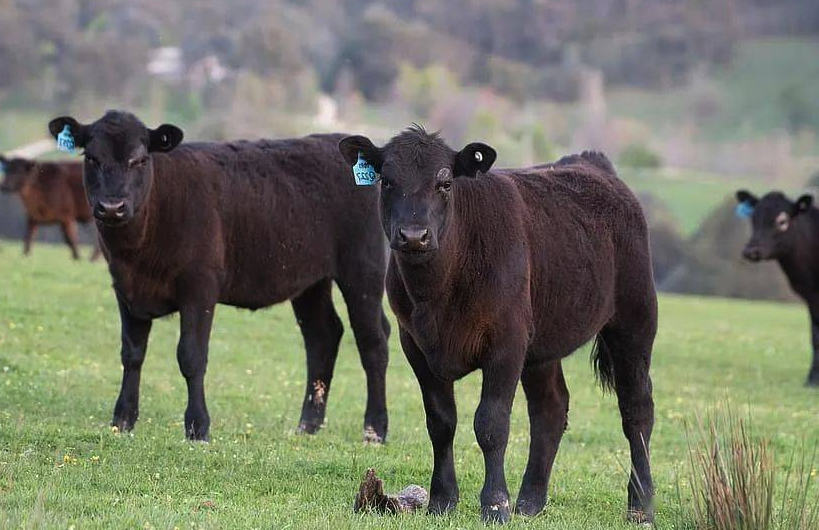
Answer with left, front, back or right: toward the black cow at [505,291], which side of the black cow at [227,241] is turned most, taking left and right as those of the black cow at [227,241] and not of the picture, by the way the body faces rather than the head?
left

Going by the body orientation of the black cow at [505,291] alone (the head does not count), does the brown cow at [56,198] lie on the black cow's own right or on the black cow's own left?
on the black cow's own right

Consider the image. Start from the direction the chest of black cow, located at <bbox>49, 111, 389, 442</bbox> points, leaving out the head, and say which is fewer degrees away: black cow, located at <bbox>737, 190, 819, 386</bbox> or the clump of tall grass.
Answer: the clump of tall grass

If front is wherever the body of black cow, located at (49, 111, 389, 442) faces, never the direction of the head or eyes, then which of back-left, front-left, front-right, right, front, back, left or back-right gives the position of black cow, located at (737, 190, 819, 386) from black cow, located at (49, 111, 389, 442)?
back

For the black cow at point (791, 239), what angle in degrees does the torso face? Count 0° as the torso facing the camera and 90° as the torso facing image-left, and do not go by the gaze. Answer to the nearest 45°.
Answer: approximately 45°

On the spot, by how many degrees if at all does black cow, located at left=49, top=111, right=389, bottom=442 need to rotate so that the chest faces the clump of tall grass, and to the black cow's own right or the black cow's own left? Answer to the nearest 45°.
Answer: approximately 90° to the black cow's own left

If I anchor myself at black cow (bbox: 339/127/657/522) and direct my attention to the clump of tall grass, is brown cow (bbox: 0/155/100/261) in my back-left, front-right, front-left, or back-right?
back-left

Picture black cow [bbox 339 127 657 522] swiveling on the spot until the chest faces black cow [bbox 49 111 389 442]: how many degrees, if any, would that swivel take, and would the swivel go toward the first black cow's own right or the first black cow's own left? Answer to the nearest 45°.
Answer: approximately 90° to the first black cow's own right

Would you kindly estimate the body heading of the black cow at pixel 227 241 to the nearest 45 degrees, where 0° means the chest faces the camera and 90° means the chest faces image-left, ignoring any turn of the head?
approximately 45°

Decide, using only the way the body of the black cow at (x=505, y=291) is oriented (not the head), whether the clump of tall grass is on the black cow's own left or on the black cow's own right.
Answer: on the black cow's own left

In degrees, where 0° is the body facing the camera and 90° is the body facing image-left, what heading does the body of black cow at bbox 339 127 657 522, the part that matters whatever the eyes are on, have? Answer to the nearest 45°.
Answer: approximately 45°
